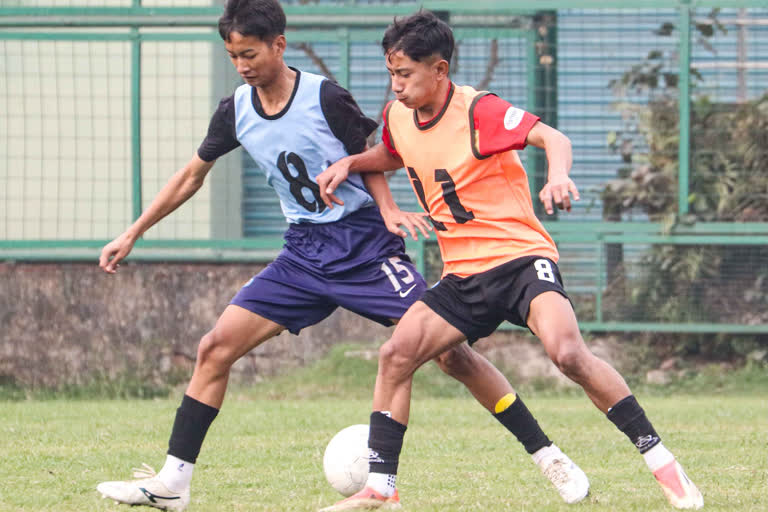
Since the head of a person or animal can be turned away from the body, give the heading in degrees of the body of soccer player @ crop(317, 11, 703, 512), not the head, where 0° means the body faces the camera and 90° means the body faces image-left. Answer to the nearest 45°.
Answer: approximately 45°

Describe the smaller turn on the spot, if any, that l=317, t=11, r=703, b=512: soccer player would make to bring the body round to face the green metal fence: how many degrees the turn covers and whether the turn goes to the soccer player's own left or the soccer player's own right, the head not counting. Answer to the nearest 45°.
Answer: approximately 135° to the soccer player's own right

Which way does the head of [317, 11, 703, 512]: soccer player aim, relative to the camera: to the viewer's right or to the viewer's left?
to the viewer's left
